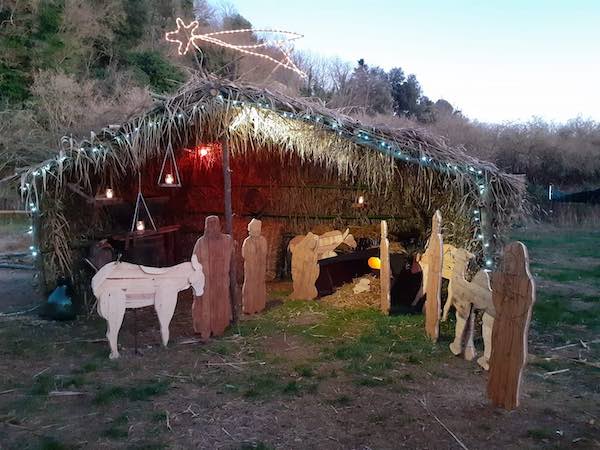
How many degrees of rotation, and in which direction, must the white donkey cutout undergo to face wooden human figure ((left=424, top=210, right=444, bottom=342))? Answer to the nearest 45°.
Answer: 0° — it already faces it

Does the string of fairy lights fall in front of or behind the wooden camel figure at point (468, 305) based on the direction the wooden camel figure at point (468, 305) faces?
in front

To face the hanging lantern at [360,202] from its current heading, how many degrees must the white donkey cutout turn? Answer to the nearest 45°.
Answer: approximately 45° to its left

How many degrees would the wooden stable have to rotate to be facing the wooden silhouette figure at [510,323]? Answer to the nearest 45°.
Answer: approximately 45° to its left

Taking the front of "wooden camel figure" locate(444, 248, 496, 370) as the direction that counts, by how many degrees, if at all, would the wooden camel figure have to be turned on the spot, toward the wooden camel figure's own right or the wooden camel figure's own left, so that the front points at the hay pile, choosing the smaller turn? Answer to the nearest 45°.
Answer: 0° — it already faces it

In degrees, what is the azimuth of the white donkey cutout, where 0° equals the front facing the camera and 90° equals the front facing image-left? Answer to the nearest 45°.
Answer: approximately 270°

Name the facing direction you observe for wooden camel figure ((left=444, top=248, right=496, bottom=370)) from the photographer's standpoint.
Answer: facing away from the viewer and to the left of the viewer

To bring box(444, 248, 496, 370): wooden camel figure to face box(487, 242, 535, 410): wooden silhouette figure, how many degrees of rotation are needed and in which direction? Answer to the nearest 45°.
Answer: approximately 135° to its left

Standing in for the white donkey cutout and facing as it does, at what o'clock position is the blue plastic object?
The blue plastic object is roughly at 8 o'clock from the white donkey cutout.

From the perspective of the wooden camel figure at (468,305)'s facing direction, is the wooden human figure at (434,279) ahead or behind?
ahead
